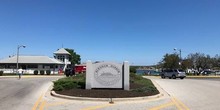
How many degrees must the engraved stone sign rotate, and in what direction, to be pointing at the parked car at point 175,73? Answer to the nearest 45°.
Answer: approximately 180°

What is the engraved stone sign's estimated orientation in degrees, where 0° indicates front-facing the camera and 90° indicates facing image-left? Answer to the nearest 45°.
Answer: approximately 0°
